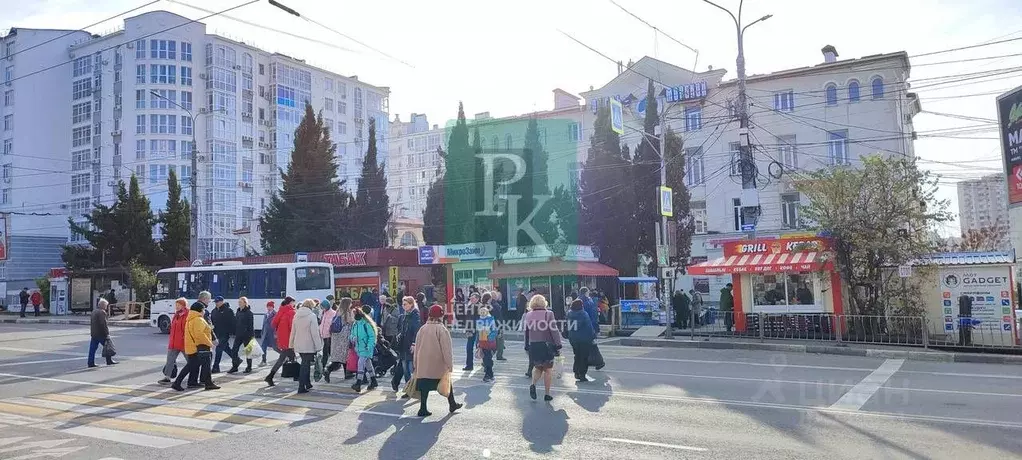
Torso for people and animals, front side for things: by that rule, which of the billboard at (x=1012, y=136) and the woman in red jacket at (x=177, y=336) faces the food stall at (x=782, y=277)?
the billboard

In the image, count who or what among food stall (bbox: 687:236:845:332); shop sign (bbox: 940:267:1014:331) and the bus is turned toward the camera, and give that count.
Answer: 2

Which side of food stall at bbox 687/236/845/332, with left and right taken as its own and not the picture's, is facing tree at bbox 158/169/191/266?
right

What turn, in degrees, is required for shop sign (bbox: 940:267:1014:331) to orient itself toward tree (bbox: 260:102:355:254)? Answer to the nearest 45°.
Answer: approximately 90° to its right

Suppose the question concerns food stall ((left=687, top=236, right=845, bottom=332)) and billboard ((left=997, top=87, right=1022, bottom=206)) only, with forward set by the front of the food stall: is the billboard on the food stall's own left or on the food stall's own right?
on the food stall's own left

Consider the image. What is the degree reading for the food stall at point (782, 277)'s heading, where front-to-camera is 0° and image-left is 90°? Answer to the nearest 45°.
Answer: approximately 0°

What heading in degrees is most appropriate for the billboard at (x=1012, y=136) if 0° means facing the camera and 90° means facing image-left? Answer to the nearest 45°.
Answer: approximately 45°

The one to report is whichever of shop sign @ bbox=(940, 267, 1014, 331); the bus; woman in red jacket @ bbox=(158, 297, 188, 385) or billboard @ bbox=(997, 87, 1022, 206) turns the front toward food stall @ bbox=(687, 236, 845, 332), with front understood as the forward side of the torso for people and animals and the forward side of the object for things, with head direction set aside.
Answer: the billboard

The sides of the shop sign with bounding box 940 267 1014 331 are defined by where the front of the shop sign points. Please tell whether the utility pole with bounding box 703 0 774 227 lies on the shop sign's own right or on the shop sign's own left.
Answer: on the shop sign's own right

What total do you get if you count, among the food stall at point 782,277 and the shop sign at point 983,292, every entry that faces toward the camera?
2
